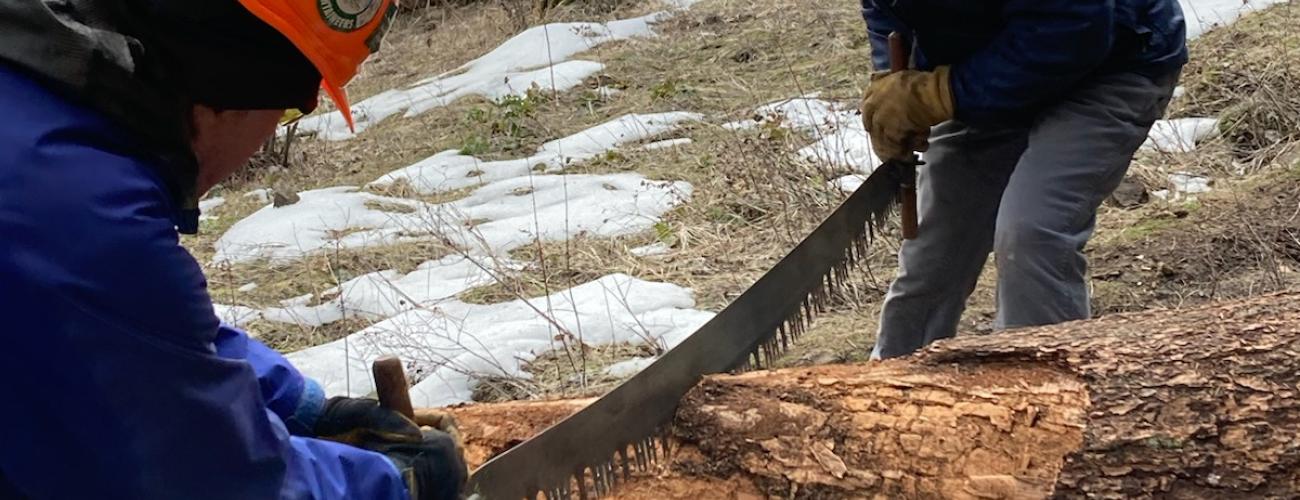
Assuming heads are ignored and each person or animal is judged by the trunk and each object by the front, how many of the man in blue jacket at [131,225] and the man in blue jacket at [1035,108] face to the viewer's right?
1

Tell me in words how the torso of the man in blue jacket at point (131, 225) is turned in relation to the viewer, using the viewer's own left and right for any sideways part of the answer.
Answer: facing to the right of the viewer

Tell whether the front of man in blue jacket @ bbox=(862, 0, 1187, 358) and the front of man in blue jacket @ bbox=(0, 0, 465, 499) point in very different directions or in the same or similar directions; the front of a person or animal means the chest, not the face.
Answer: very different directions

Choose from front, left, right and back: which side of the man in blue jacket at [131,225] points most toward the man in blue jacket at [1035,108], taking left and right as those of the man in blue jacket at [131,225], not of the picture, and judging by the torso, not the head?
front

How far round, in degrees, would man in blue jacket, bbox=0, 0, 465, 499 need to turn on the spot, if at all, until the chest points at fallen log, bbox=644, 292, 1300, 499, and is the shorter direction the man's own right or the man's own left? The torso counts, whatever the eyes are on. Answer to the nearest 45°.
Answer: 0° — they already face it

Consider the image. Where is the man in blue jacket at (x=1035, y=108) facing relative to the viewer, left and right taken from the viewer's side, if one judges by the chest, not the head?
facing the viewer and to the left of the viewer

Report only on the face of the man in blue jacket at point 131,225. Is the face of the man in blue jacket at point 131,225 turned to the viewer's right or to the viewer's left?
to the viewer's right
